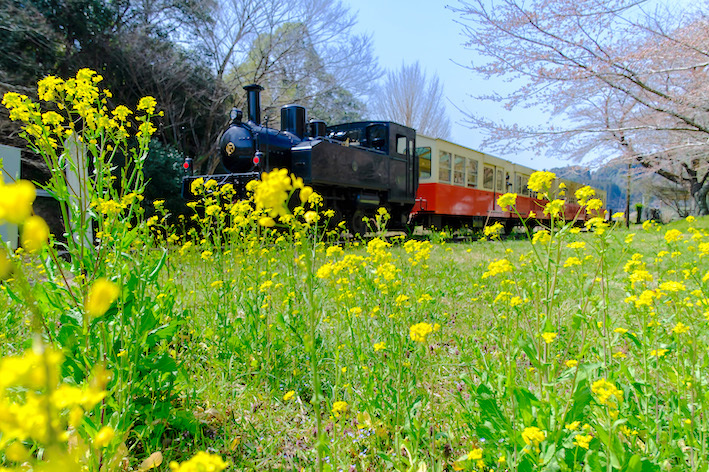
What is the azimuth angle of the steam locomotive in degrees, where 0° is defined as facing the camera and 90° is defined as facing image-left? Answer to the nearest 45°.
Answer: approximately 45°

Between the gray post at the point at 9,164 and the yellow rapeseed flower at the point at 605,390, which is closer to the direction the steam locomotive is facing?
the gray post

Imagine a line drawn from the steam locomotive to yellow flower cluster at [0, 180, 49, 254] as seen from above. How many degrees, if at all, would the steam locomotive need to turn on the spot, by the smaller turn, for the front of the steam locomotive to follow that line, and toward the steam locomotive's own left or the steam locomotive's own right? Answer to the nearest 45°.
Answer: approximately 45° to the steam locomotive's own left

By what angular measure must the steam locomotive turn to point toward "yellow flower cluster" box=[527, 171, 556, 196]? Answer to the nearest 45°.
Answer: approximately 45° to its left
